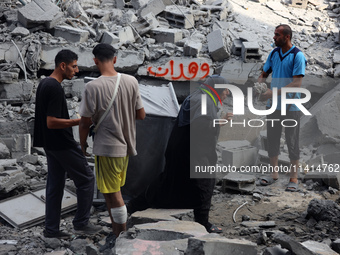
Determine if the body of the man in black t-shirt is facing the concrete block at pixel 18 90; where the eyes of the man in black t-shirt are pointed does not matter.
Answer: no

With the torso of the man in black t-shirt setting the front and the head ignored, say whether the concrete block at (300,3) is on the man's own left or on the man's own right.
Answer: on the man's own left

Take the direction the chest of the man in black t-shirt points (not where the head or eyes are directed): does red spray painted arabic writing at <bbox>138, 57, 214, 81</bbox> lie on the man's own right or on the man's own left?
on the man's own left

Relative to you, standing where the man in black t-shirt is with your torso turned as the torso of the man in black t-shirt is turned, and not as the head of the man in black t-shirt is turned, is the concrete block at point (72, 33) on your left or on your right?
on your left

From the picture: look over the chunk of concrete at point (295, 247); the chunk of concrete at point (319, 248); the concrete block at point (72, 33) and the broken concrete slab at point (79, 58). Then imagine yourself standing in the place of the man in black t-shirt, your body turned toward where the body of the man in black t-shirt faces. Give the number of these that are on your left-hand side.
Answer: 2

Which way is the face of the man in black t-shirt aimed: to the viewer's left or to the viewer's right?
to the viewer's right

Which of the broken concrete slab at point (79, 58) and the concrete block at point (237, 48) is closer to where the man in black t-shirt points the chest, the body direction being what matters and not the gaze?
the concrete block

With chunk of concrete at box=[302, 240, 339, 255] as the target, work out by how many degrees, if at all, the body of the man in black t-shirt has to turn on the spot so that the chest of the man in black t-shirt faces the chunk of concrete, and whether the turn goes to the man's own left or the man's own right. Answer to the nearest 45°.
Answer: approximately 45° to the man's own right

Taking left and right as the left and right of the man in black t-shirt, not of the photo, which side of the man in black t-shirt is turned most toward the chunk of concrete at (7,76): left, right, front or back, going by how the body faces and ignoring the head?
left

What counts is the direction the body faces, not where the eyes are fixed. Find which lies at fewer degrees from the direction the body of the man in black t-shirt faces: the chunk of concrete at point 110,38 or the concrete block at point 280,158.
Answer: the concrete block

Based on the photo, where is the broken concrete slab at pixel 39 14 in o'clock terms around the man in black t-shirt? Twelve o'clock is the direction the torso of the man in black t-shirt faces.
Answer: The broken concrete slab is roughly at 9 o'clock from the man in black t-shirt.

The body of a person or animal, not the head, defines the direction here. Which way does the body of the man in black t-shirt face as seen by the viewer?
to the viewer's right

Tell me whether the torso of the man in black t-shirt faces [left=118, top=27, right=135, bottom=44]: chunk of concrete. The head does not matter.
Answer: no

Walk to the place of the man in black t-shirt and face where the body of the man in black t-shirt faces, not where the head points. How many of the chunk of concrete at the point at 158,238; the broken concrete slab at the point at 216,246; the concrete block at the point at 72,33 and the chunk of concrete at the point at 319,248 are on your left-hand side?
1

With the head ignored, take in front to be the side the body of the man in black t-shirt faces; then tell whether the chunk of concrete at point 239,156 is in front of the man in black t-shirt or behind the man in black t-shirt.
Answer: in front

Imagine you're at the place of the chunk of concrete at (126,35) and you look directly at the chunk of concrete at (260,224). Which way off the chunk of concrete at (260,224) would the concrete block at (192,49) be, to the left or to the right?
left

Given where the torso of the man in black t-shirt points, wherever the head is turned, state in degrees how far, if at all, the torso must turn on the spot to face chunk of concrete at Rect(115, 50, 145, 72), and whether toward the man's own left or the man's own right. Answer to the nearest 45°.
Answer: approximately 90° to the man's own left

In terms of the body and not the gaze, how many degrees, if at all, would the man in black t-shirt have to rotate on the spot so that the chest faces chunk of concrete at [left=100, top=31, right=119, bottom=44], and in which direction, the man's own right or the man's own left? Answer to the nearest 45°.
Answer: approximately 90° to the man's own left

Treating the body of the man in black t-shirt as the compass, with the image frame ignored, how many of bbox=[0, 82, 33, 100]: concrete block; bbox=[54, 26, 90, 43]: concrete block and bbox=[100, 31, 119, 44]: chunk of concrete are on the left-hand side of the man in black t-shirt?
3

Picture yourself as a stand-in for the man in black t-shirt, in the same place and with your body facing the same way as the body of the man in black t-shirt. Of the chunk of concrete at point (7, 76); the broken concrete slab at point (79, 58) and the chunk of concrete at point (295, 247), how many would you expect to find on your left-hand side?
2

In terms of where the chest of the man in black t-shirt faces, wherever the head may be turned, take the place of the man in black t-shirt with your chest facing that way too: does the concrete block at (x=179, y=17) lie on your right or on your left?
on your left

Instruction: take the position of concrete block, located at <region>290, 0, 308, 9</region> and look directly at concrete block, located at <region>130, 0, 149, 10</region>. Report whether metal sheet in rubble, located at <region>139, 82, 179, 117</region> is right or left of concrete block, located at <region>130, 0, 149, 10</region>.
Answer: left
